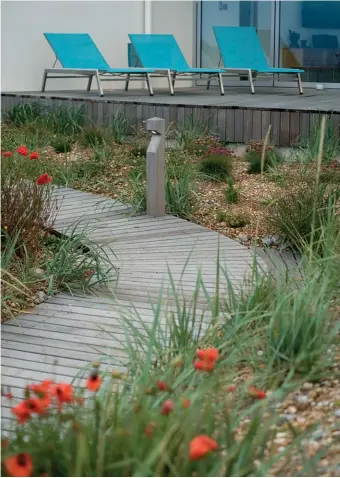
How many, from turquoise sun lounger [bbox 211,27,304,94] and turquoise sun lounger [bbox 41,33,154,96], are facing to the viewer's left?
0

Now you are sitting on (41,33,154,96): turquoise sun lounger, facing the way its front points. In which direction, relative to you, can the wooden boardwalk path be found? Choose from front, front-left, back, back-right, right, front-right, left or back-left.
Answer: front-right

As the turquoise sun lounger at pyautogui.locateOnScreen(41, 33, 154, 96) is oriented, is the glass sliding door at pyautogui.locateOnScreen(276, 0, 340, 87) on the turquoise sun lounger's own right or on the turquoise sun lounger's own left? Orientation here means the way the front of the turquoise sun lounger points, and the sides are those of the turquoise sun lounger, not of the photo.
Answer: on the turquoise sun lounger's own left

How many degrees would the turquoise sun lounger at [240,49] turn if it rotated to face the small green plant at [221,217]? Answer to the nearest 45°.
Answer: approximately 45° to its right

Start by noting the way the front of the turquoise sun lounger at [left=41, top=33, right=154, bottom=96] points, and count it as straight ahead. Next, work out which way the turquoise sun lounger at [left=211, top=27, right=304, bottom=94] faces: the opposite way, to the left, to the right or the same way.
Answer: the same way

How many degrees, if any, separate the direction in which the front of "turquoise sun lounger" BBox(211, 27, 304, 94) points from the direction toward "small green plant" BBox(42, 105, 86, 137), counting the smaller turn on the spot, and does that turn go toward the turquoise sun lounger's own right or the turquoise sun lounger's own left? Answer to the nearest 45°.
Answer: approximately 90° to the turquoise sun lounger's own right

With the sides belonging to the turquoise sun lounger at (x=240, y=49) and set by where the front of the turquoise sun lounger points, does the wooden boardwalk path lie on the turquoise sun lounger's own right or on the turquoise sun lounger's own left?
on the turquoise sun lounger's own right

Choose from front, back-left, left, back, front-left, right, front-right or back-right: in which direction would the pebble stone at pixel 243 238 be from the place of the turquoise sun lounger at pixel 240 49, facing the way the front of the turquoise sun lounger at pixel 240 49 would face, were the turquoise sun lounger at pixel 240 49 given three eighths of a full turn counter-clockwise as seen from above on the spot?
back

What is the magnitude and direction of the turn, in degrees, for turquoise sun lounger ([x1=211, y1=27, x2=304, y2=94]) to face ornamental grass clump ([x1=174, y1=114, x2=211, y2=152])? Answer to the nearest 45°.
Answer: approximately 45° to its right

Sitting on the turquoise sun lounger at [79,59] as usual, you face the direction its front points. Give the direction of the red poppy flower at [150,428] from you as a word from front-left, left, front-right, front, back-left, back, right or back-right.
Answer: front-right

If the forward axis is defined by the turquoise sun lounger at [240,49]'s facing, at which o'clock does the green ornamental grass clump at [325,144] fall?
The green ornamental grass clump is roughly at 1 o'clock from the turquoise sun lounger.

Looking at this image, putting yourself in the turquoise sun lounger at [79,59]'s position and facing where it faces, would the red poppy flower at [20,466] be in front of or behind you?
in front

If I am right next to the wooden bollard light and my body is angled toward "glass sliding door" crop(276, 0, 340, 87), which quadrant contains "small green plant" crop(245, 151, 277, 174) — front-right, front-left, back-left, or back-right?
front-right

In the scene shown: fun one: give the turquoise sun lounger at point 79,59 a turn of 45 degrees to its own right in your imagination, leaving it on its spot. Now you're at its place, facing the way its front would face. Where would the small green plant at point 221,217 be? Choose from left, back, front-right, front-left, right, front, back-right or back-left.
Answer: front
